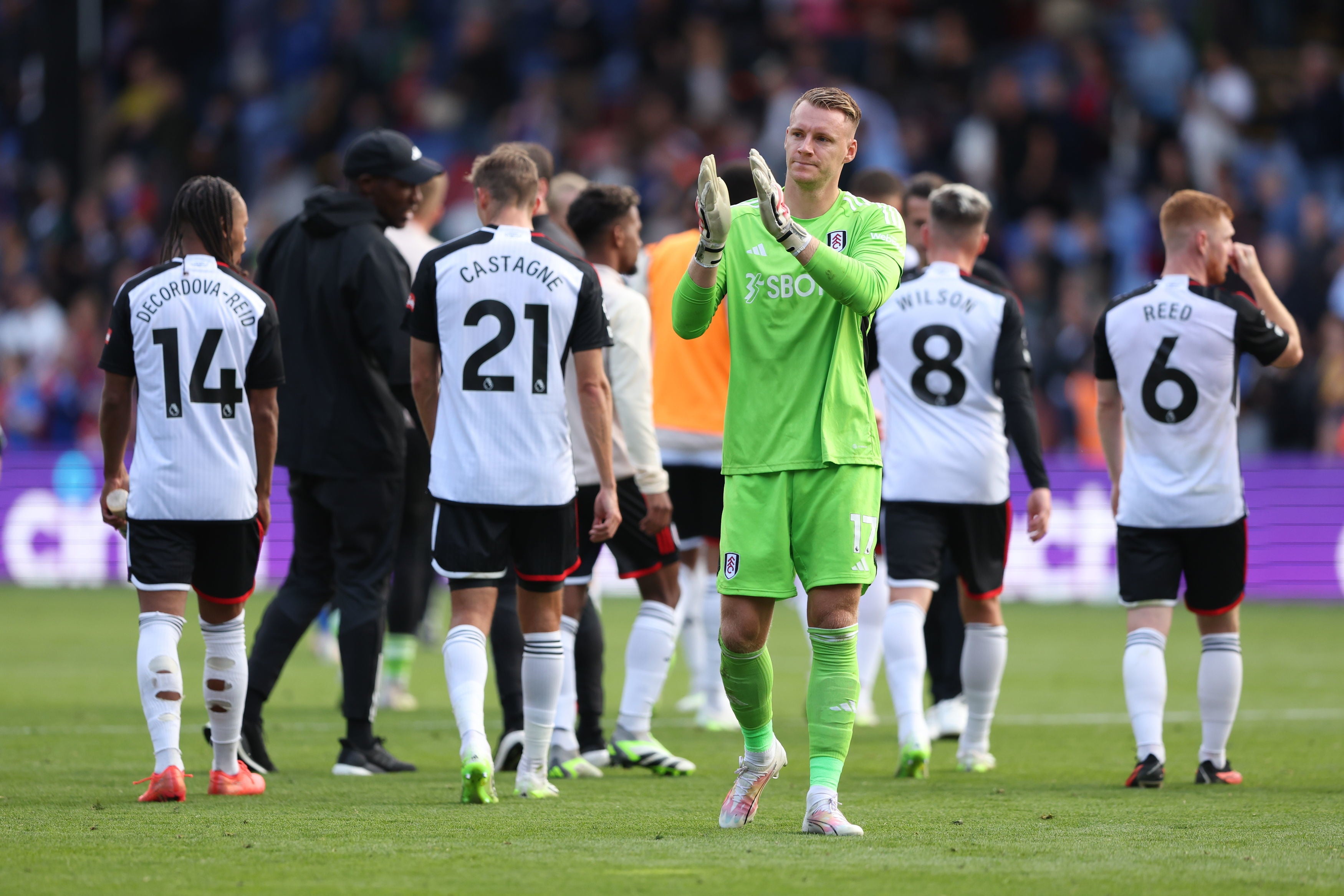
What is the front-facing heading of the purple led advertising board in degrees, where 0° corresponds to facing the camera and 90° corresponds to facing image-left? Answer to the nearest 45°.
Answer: approximately 0°

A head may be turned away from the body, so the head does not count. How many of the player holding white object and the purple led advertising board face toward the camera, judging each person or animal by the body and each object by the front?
1

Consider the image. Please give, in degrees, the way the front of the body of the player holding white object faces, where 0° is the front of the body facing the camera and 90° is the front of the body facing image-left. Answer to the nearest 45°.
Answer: approximately 180°

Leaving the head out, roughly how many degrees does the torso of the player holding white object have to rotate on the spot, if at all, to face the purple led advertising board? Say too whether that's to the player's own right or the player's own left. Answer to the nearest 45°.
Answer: approximately 45° to the player's own right

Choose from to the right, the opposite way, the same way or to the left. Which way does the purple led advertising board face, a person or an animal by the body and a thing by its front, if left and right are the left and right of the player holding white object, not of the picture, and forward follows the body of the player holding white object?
the opposite way

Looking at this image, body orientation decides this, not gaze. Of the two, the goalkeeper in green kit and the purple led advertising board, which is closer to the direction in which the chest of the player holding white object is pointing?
the purple led advertising board

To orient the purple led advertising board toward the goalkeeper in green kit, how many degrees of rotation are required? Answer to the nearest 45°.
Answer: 0° — it already faces them

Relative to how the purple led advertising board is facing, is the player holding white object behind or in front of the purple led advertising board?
in front
